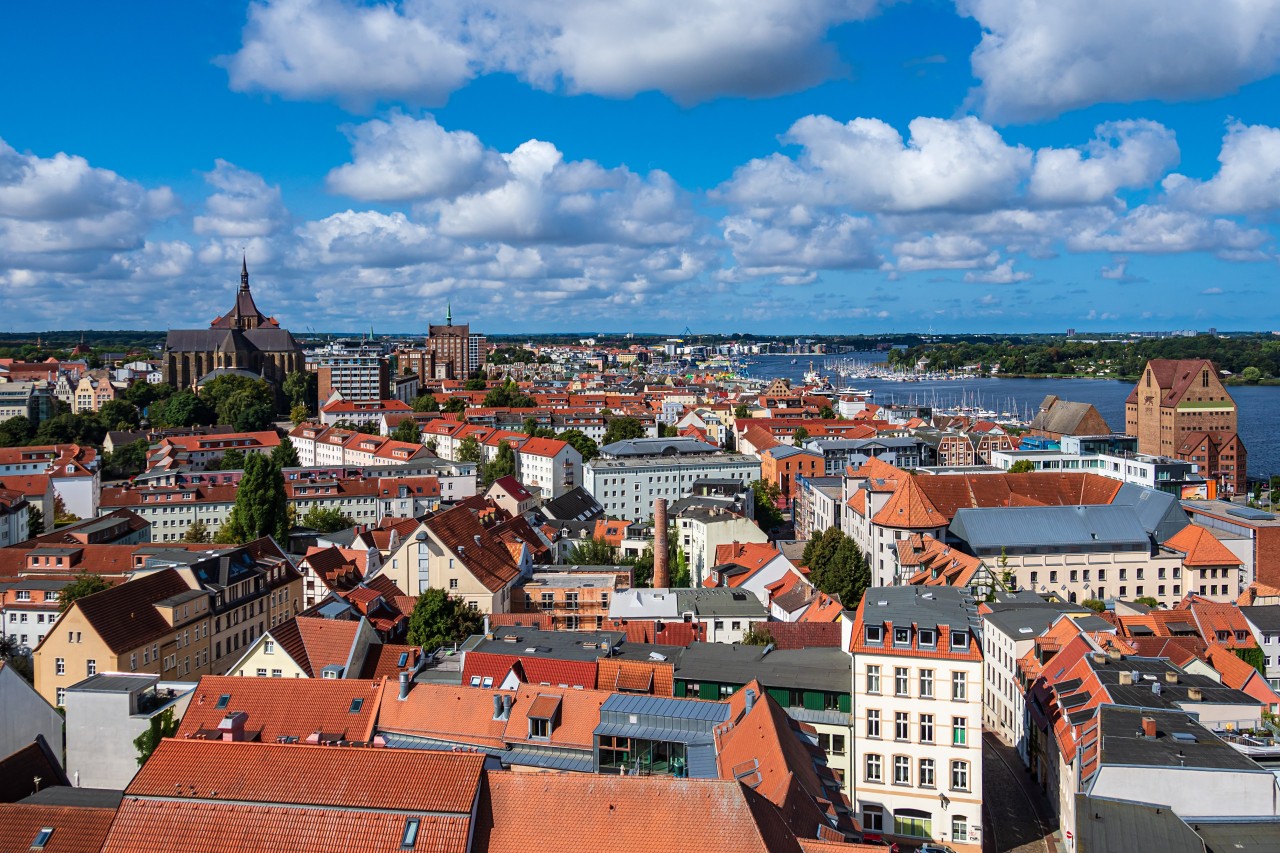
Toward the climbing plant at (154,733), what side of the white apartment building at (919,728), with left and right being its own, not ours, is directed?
right

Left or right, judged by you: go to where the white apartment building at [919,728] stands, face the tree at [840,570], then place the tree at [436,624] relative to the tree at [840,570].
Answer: left

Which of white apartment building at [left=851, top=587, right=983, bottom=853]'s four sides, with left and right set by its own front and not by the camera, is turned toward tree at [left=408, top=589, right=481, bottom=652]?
right

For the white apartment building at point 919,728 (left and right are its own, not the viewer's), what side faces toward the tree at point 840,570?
back

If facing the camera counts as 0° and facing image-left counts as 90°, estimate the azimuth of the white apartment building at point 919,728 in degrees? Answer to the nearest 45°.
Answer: approximately 0°
